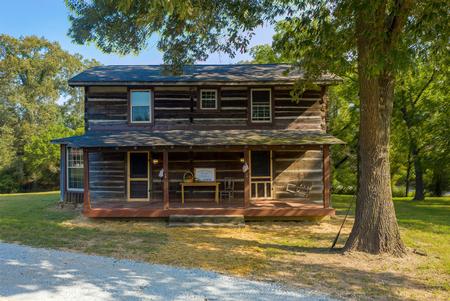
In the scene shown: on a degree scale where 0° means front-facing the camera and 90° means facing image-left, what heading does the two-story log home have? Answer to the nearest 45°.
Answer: approximately 0°

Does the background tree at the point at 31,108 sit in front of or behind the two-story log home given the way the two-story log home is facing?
behind

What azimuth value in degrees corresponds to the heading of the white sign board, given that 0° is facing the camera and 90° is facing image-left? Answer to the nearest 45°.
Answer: approximately 0°

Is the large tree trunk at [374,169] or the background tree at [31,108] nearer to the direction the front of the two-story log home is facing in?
the large tree trunk

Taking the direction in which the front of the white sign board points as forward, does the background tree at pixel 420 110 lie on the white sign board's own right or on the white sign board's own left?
on the white sign board's own left
